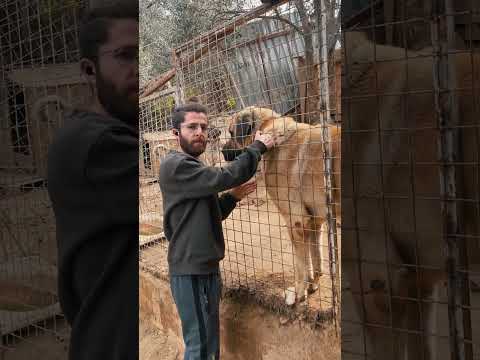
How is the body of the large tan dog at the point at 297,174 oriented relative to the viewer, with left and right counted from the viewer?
facing to the left of the viewer

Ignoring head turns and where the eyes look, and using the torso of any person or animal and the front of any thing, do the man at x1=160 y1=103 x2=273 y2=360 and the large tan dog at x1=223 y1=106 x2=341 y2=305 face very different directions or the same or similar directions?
very different directions

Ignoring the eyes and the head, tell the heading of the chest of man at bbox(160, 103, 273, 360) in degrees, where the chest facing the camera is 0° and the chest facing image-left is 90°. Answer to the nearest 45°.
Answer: approximately 270°
